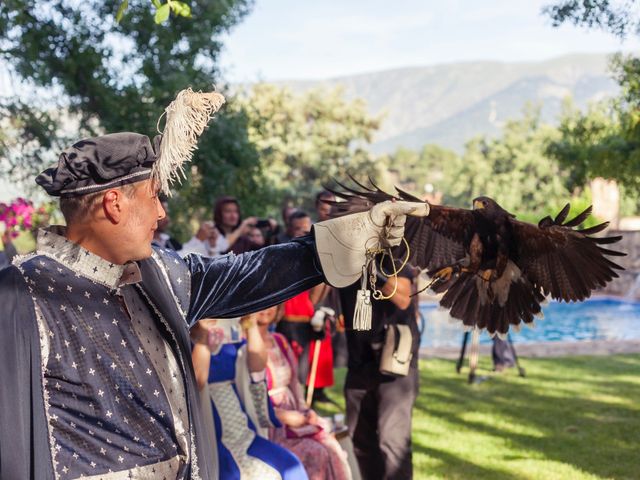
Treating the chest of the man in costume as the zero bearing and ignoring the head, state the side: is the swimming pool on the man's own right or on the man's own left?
on the man's own left

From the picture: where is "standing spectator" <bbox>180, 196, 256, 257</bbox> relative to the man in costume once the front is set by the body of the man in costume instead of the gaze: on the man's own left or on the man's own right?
on the man's own left

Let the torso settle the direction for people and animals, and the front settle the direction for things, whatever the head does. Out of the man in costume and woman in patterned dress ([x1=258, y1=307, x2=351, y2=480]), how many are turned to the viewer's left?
0

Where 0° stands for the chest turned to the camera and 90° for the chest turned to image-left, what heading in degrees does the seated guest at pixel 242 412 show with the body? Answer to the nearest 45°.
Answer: approximately 315°

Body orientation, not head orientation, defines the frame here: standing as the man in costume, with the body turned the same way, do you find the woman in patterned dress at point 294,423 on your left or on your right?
on your left

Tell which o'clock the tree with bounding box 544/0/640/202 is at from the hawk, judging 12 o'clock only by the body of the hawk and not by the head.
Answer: The tree is roughly at 5 o'clock from the hawk.

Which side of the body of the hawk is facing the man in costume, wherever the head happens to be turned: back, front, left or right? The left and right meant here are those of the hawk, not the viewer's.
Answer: front
